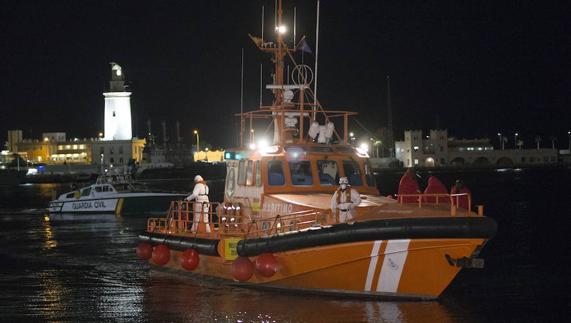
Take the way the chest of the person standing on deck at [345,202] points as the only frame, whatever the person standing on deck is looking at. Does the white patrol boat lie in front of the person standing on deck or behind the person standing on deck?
behind

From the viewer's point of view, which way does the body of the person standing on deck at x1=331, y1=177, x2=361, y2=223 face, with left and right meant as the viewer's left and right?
facing the viewer

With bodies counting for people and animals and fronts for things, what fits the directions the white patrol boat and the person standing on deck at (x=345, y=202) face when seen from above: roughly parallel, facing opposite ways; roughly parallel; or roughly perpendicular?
roughly perpendicular

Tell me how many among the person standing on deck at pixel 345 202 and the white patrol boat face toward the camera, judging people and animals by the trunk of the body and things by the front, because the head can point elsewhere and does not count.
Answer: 1

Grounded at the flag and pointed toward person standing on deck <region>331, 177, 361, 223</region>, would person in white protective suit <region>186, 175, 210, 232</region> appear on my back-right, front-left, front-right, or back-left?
back-right

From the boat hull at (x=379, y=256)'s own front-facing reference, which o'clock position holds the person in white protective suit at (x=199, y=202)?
The person in white protective suit is roughly at 6 o'clock from the boat hull.
